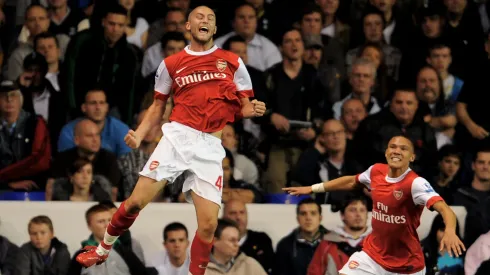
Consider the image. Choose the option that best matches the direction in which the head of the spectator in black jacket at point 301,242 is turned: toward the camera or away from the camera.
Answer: toward the camera

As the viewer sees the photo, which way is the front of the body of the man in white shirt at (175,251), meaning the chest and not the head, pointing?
toward the camera

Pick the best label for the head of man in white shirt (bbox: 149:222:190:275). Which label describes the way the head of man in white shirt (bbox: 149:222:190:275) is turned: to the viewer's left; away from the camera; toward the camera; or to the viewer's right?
toward the camera

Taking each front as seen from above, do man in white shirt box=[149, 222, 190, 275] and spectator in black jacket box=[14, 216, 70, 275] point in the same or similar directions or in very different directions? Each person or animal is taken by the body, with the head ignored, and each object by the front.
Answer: same or similar directions

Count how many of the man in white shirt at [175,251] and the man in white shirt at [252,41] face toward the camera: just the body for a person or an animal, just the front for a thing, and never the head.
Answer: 2

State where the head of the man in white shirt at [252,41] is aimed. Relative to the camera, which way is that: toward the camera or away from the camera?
toward the camera

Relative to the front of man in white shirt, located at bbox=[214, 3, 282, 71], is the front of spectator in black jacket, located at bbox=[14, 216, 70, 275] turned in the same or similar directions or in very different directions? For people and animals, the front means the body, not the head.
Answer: same or similar directions

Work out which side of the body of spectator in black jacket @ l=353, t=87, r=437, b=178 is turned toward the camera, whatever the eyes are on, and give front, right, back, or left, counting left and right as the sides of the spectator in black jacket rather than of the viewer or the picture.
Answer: front

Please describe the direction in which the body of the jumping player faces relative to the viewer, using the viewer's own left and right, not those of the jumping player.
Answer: facing the viewer

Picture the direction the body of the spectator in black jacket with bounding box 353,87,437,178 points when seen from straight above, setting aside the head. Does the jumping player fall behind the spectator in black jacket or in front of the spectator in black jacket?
in front

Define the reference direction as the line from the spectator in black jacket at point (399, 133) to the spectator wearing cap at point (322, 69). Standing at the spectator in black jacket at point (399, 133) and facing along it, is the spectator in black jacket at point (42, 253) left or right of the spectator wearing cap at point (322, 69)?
left

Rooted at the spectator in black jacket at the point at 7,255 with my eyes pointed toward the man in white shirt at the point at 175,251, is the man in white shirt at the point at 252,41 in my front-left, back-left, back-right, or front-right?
front-left

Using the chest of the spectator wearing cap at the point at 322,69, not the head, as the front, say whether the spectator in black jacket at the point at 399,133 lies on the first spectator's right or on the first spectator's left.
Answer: on the first spectator's left

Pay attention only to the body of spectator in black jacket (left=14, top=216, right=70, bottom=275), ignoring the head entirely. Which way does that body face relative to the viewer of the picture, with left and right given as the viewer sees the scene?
facing the viewer
